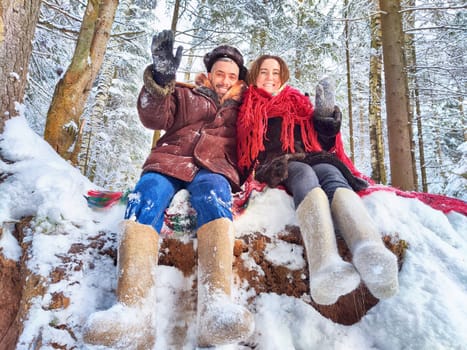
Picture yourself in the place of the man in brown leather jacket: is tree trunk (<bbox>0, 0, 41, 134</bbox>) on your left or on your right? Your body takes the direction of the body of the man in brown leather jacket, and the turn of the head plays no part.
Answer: on your right

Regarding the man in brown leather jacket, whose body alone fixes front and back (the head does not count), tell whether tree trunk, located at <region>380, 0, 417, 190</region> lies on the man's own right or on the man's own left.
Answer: on the man's own left

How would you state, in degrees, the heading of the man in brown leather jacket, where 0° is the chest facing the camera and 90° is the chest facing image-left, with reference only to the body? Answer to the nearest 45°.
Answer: approximately 0°

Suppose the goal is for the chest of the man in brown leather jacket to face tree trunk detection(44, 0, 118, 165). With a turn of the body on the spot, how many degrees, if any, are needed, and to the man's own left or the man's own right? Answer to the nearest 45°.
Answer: approximately 135° to the man's own right
